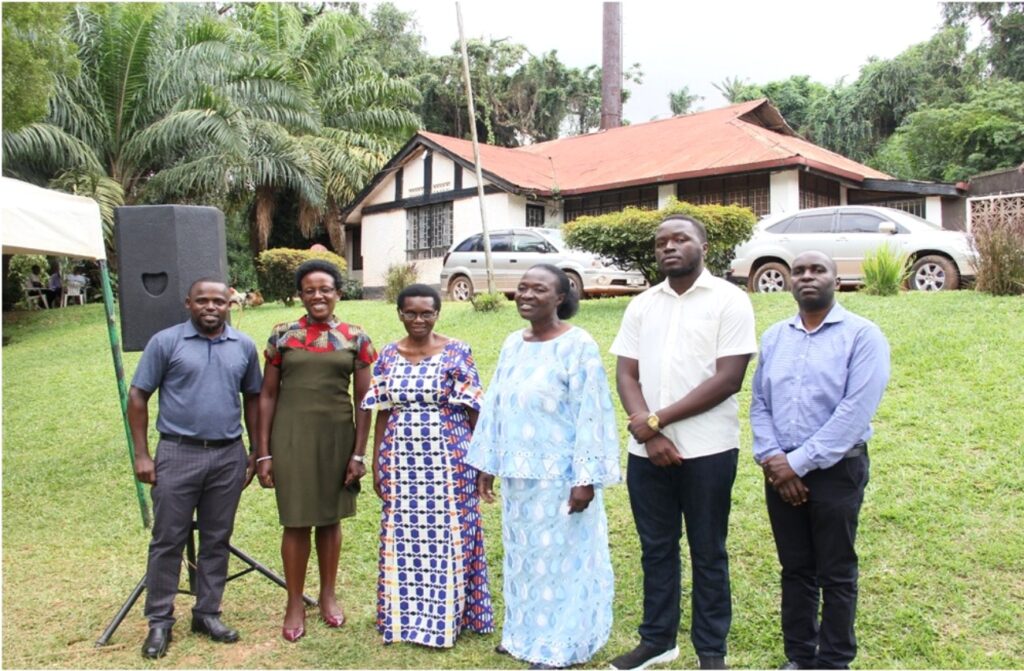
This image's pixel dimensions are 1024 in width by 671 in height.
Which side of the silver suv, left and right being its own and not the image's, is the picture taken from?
right

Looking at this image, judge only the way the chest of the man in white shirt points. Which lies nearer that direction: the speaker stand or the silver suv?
the speaker stand

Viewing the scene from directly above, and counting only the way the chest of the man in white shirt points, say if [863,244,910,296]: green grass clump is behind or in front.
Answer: behind

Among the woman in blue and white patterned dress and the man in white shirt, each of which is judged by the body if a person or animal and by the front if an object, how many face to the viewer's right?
0

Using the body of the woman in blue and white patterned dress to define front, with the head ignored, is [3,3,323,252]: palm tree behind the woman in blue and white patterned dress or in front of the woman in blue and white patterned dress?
behind

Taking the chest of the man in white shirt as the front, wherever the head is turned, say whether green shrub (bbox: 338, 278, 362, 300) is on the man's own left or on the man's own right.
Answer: on the man's own right

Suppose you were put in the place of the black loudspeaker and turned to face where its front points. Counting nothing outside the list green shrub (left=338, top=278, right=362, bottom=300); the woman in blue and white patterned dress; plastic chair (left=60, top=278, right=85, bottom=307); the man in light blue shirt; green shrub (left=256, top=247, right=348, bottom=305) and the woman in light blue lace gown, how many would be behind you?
3

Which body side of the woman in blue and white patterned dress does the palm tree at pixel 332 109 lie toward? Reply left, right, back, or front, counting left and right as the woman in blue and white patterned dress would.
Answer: back
